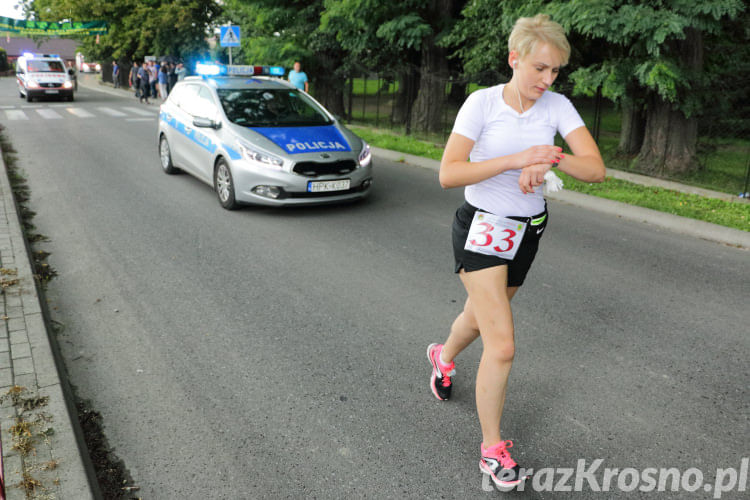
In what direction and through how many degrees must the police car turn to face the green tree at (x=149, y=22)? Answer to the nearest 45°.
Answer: approximately 135° to its left

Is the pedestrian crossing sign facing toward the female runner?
yes

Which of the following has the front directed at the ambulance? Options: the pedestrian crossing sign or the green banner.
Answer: the green banner

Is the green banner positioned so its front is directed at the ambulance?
yes

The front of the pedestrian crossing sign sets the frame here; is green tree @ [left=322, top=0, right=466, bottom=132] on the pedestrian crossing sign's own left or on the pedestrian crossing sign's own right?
on the pedestrian crossing sign's own left

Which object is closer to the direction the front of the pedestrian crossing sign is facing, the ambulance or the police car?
the police car

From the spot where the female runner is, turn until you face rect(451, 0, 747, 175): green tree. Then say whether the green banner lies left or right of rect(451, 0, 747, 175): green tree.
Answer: left

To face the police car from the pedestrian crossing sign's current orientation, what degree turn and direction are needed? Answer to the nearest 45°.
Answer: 0° — it already faces it

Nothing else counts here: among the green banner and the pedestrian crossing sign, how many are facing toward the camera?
2

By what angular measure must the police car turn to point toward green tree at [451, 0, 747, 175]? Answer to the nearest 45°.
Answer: approximately 45° to its left

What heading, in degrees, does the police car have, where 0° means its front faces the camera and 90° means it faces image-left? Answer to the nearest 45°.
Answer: approximately 315°
